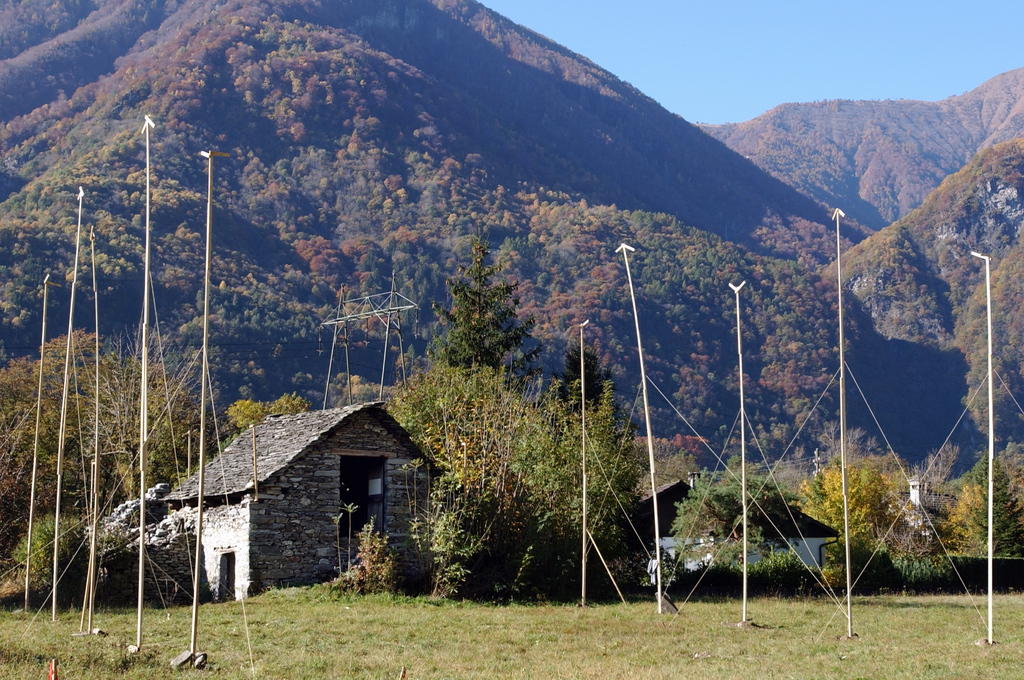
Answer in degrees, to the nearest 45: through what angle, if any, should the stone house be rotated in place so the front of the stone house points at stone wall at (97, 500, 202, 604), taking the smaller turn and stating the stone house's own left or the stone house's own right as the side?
approximately 135° to the stone house's own right

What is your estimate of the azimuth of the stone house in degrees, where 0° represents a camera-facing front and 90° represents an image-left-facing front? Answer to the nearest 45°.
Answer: approximately 315°
